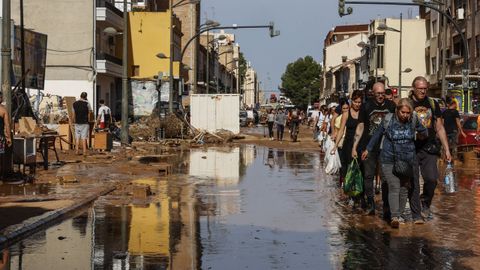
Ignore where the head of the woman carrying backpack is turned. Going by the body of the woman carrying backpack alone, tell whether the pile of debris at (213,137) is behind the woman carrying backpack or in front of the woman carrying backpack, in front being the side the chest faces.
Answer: behind

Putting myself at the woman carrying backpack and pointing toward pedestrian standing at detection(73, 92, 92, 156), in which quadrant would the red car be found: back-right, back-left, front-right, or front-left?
front-right

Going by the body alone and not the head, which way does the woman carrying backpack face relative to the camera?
toward the camera

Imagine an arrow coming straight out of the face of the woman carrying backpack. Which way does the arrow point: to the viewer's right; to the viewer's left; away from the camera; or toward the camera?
toward the camera

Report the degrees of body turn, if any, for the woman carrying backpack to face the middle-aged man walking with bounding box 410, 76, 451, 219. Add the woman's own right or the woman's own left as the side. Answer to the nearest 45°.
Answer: approximately 135° to the woman's own left
